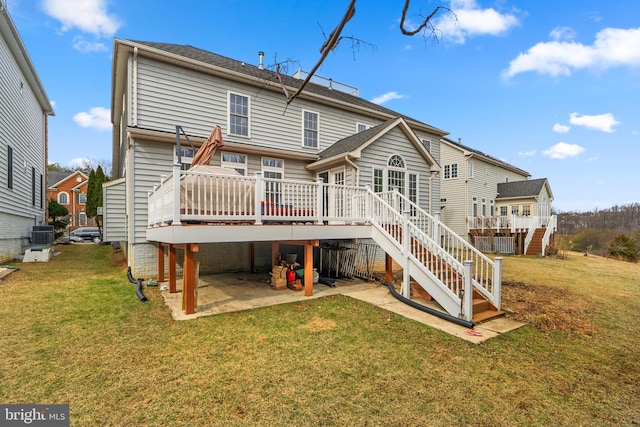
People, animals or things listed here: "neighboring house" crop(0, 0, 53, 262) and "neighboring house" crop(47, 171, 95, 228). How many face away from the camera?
1

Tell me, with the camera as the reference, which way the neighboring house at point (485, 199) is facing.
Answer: facing away from the viewer and to the left of the viewer

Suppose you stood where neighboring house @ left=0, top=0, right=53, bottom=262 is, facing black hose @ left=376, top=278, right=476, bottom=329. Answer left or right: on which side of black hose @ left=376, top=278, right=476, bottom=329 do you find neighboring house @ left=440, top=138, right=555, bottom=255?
left

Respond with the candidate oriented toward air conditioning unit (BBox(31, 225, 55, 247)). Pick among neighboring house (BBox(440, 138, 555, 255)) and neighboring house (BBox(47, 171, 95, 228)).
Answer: neighboring house (BBox(47, 171, 95, 228))

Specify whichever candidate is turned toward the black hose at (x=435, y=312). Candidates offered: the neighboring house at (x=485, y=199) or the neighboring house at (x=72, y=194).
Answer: the neighboring house at (x=72, y=194)

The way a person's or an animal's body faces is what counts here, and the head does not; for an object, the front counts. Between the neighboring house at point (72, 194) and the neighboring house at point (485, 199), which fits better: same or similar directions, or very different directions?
very different directions

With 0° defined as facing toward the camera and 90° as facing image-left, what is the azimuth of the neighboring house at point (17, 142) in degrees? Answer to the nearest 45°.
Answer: approximately 180°

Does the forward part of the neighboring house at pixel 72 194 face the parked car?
yes

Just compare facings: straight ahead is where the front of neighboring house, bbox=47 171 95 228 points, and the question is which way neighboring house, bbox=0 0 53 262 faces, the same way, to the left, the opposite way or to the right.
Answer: the opposite way

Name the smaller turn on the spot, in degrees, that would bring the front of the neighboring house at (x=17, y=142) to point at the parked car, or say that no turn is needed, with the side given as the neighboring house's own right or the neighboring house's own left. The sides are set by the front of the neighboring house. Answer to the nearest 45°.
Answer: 0° — it already faces it

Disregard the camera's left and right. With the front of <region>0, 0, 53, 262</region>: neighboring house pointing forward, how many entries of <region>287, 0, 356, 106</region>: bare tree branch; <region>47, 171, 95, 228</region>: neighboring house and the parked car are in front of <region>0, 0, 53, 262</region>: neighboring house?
2

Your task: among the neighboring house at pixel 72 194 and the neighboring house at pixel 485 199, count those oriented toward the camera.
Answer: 1

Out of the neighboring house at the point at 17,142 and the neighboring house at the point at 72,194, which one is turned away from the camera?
the neighboring house at the point at 17,142
